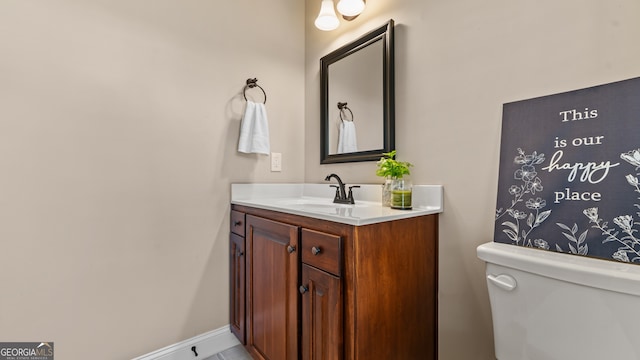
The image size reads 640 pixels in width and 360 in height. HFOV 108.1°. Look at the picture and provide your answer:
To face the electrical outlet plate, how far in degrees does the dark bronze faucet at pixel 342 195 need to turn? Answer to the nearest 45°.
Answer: approximately 90° to its right

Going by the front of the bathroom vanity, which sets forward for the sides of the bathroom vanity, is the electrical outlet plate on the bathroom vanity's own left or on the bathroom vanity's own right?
on the bathroom vanity's own right

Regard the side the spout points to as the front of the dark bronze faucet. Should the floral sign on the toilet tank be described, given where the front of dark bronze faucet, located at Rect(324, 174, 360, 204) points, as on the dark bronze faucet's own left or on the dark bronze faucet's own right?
on the dark bronze faucet's own left

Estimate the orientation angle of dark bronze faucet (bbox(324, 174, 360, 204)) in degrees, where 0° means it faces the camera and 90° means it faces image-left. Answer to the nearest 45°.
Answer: approximately 45°

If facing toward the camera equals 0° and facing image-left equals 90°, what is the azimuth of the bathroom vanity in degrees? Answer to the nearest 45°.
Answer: approximately 45°
